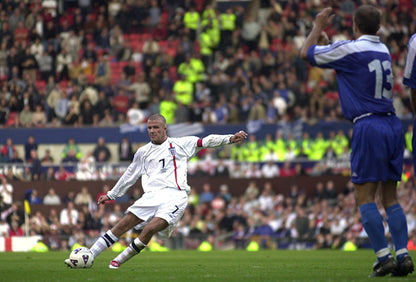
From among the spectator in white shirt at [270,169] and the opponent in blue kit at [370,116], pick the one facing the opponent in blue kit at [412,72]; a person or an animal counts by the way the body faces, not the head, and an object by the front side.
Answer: the spectator in white shirt

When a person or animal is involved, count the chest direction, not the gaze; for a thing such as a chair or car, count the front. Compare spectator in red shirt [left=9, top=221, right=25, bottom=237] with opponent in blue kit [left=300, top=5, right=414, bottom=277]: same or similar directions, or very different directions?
very different directions

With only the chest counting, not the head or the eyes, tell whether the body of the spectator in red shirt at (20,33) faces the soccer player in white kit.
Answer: yes

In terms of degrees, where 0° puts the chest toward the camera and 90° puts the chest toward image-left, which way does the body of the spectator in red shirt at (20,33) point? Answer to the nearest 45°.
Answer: approximately 0°

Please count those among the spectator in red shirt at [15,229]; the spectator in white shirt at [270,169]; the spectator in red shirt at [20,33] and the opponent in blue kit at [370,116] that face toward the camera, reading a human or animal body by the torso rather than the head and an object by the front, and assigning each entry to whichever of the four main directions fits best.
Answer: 3

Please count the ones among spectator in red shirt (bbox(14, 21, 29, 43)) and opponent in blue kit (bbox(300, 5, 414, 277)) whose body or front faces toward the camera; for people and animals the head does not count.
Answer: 1

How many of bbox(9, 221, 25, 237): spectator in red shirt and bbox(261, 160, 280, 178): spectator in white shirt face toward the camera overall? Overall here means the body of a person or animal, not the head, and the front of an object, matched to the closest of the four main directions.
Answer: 2

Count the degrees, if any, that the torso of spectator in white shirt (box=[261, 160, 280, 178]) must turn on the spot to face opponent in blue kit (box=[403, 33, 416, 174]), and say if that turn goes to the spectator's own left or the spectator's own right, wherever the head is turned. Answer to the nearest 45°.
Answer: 0° — they already face them
